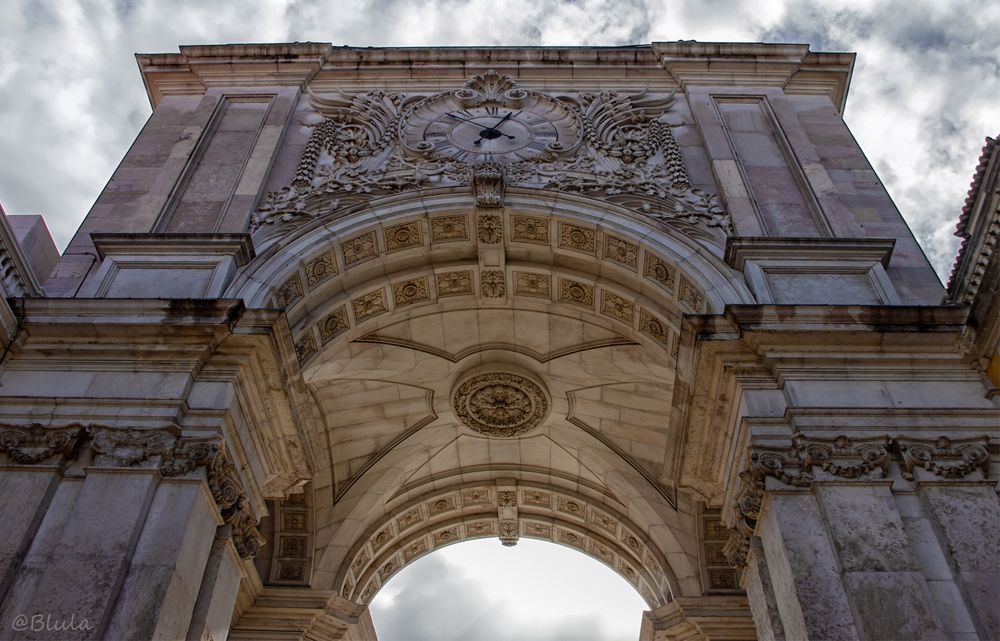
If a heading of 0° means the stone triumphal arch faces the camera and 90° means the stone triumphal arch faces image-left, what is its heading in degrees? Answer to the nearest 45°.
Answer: approximately 0°
